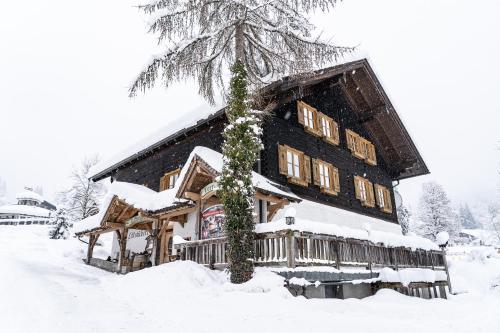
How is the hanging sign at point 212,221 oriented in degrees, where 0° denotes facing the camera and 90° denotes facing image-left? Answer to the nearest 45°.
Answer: approximately 45°

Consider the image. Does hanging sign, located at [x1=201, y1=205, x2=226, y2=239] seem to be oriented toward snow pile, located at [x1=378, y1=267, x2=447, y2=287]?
no

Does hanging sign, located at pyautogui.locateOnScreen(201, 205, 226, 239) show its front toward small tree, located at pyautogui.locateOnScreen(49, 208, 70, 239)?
no

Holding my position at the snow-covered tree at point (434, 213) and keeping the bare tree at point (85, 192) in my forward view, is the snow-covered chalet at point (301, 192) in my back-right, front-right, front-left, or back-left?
front-left

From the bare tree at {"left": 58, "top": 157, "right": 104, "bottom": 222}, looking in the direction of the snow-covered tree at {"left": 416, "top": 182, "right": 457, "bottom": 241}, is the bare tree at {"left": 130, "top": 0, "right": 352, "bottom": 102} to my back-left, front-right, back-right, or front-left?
front-right

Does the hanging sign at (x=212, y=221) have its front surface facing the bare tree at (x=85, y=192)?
no

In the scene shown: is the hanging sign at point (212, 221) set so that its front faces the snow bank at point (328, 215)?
no
